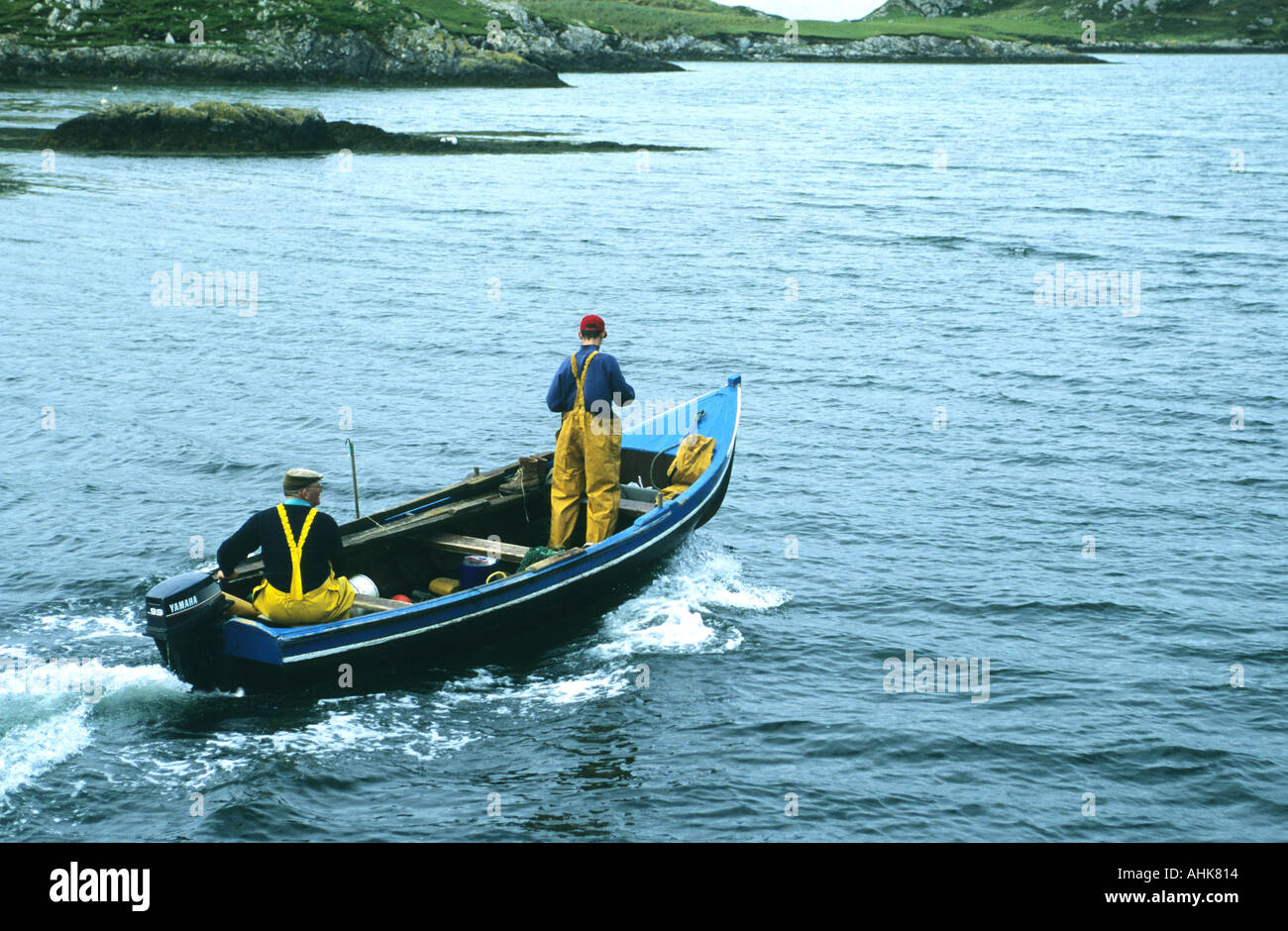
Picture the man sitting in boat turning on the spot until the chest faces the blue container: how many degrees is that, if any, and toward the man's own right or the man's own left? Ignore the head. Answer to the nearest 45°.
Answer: approximately 45° to the man's own right

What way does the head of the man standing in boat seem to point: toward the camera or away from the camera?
away from the camera

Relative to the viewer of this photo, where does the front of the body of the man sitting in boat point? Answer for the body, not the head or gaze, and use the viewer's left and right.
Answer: facing away from the viewer

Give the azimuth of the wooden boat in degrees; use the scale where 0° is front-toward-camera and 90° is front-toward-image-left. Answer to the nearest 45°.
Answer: approximately 225°

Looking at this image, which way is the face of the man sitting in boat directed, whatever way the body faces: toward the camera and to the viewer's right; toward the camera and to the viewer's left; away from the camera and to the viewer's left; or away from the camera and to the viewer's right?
away from the camera and to the viewer's right
